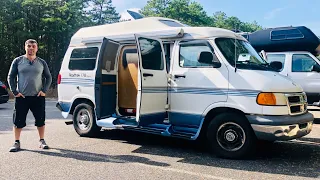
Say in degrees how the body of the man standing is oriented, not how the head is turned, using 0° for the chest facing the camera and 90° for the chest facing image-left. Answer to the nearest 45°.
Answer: approximately 0°

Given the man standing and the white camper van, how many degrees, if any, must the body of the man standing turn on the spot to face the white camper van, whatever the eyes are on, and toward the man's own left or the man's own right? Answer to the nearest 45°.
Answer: approximately 90° to the man's own left

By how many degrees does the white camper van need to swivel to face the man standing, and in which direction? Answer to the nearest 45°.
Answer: approximately 135° to its right
